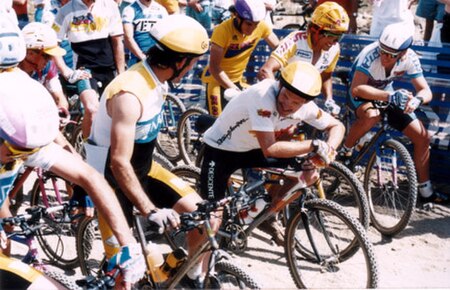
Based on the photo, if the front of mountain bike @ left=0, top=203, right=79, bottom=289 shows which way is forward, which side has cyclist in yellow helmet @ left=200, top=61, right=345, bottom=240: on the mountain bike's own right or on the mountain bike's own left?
on the mountain bike's own left

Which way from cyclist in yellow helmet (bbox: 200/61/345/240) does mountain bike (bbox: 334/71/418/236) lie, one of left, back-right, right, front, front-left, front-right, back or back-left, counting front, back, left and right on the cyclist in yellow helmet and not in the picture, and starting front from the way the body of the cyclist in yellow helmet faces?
left

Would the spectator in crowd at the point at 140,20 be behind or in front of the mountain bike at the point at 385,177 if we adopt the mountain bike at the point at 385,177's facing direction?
behind

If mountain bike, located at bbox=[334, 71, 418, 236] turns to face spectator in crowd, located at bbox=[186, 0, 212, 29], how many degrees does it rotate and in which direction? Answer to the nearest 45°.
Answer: approximately 180°

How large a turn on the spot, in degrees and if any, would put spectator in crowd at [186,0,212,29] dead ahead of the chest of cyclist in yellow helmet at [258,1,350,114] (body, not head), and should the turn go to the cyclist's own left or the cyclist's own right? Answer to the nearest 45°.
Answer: approximately 180°

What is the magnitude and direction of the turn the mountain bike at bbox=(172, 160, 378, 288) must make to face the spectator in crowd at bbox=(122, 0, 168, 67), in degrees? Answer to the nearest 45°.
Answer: approximately 180°

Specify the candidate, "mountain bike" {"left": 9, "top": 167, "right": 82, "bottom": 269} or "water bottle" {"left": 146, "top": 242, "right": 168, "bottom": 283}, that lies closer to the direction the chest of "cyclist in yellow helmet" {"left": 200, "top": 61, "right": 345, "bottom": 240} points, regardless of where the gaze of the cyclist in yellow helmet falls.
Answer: the water bottle

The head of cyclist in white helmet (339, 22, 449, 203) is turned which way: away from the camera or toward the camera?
toward the camera

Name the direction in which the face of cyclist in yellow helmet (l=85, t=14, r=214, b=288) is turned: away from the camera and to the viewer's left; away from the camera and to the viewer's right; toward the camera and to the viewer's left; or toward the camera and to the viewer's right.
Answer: away from the camera and to the viewer's right

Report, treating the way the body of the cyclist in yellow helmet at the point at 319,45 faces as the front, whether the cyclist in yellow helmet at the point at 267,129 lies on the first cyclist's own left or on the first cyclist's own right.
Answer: on the first cyclist's own right

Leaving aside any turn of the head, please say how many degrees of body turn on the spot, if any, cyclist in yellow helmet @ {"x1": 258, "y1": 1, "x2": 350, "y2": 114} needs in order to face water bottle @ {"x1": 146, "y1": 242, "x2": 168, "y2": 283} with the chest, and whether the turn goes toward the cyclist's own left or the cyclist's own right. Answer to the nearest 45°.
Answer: approximately 45° to the cyclist's own right

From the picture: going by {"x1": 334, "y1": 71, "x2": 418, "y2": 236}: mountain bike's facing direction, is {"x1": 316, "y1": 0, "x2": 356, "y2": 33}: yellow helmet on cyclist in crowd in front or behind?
behind

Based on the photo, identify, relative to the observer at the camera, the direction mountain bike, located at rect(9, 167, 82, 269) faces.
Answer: facing the viewer and to the right of the viewer

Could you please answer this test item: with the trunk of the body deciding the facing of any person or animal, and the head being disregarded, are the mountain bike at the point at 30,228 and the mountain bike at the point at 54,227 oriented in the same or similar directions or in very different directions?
same or similar directions

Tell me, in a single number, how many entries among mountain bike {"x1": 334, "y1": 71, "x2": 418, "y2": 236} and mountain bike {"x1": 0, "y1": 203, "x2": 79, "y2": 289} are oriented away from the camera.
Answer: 0
